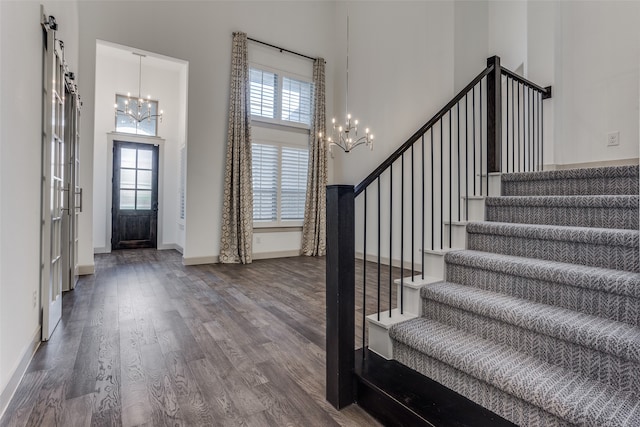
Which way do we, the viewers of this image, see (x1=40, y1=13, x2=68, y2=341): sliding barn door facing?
facing to the right of the viewer

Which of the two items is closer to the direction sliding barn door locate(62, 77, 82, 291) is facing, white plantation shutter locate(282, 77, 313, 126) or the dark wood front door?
the white plantation shutter

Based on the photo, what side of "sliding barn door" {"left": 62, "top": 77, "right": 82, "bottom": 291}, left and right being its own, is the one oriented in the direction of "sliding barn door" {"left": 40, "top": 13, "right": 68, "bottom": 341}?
right

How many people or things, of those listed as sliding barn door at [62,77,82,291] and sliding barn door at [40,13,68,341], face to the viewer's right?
2

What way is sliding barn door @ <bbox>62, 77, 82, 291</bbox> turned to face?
to the viewer's right

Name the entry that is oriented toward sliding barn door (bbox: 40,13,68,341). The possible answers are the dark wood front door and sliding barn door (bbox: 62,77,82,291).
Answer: the dark wood front door

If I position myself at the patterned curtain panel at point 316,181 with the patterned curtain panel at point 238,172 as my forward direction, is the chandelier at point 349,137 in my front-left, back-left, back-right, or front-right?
back-left

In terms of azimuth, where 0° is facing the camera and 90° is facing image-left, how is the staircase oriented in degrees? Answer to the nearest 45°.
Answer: approximately 45°
